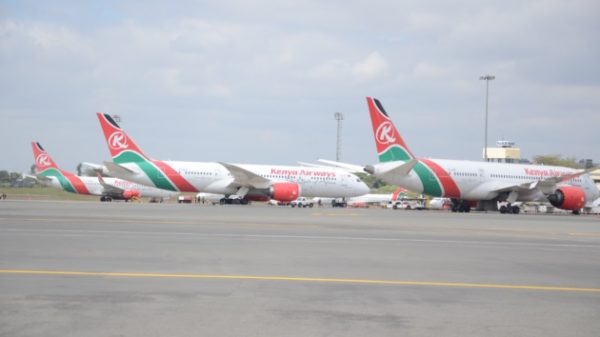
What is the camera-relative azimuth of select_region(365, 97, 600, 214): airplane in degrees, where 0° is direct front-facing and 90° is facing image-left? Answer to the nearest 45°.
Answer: approximately 225°
